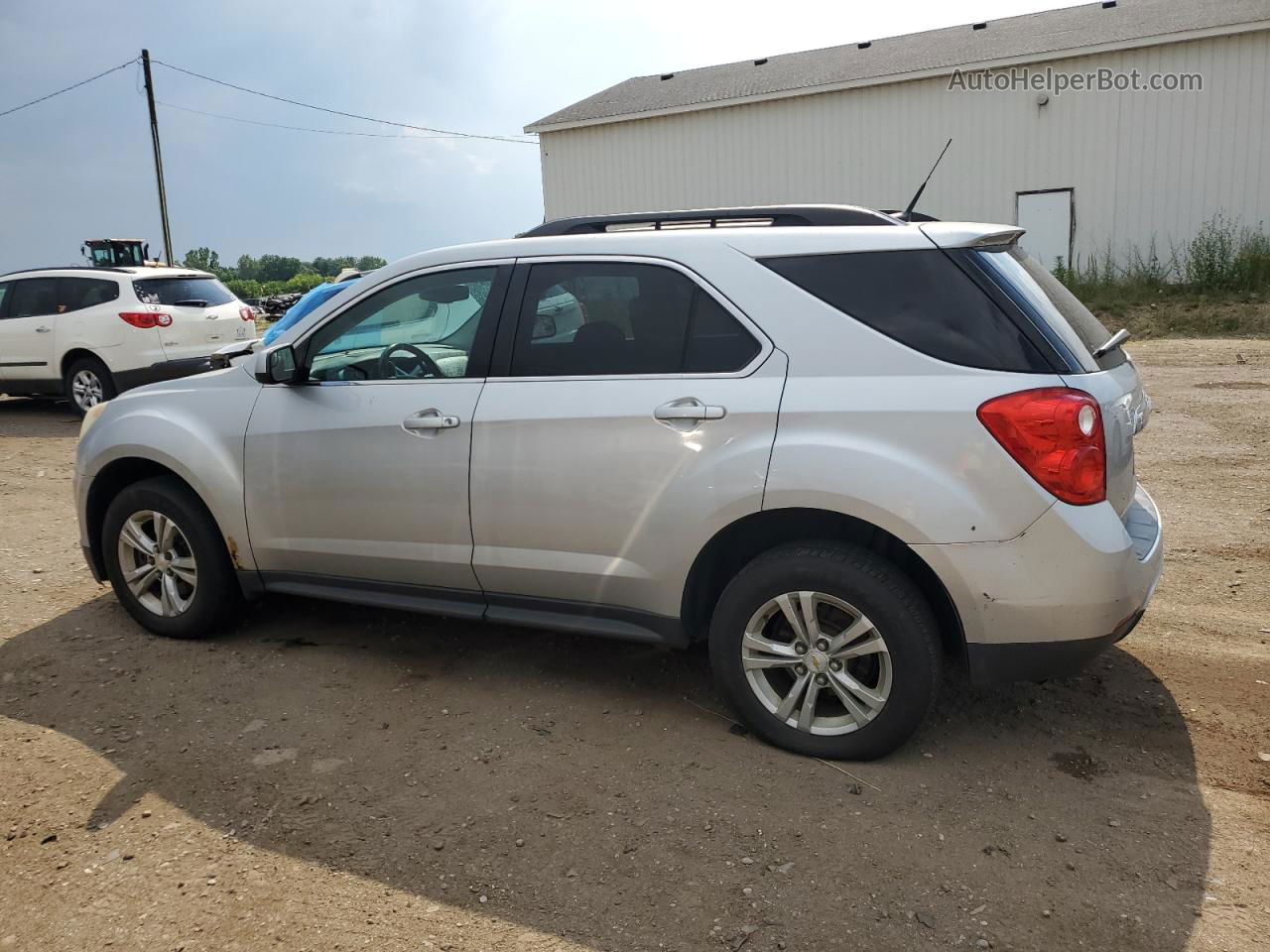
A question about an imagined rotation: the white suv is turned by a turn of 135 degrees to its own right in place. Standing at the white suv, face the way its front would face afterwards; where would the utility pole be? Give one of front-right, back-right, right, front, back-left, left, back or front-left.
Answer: left

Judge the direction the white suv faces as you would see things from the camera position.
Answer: facing away from the viewer and to the left of the viewer

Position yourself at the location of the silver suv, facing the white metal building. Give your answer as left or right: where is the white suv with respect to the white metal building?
left

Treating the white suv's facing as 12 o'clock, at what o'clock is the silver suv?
The silver suv is roughly at 7 o'clock from the white suv.

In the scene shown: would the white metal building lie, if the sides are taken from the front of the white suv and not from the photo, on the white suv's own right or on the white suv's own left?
on the white suv's own right
